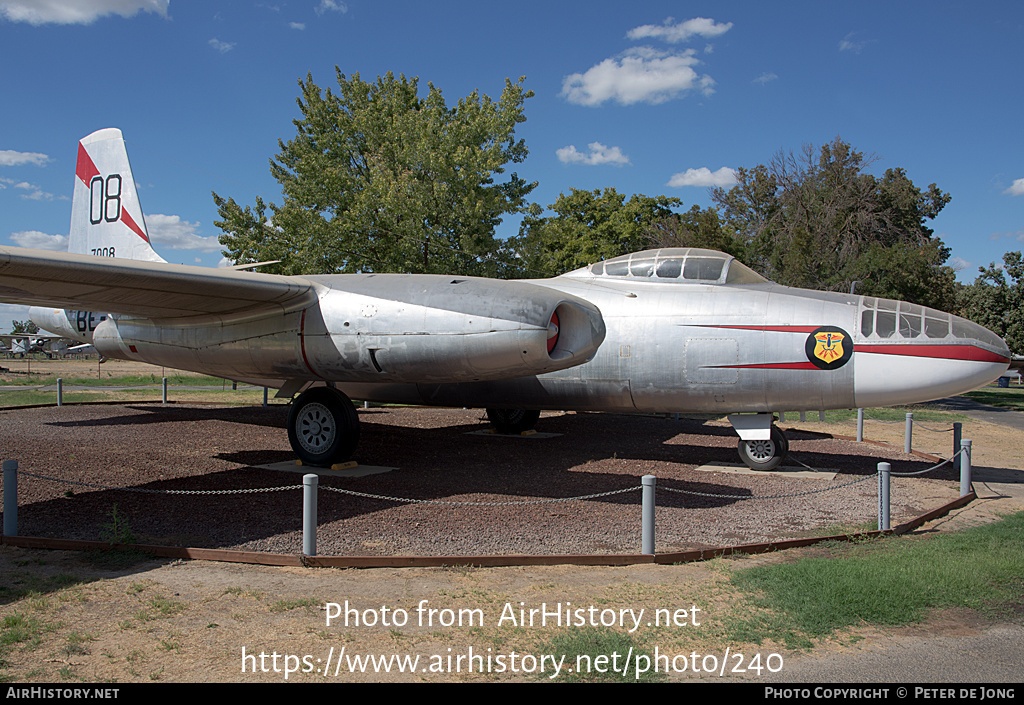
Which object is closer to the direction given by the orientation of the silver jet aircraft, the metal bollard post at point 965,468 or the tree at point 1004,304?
the metal bollard post

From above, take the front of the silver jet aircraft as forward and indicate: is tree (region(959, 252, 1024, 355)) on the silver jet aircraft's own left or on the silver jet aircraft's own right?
on the silver jet aircraft's own left

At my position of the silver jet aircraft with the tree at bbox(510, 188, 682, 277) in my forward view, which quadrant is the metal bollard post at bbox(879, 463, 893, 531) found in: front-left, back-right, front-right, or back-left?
back-right

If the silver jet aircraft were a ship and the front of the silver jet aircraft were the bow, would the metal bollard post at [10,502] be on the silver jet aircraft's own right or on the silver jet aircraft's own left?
on the silver jet aircraft's own right

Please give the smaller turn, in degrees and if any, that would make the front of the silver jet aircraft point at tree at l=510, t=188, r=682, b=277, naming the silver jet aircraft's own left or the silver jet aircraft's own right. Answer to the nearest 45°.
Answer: approximately 135° to the silver jet aircraft's own left

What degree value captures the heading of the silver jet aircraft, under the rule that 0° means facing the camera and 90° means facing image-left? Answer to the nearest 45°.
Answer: approximately 315°

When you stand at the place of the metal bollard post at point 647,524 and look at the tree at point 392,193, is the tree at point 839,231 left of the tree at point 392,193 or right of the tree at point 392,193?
right

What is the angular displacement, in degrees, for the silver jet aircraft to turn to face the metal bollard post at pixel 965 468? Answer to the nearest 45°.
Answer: approximately 45° to its left

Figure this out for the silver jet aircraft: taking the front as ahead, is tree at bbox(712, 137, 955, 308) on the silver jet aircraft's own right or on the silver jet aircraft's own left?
on the silver jet aircraft's own left

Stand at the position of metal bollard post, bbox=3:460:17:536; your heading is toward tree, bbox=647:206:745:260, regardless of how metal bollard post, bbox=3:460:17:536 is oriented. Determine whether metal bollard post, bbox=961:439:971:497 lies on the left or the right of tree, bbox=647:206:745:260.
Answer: right
